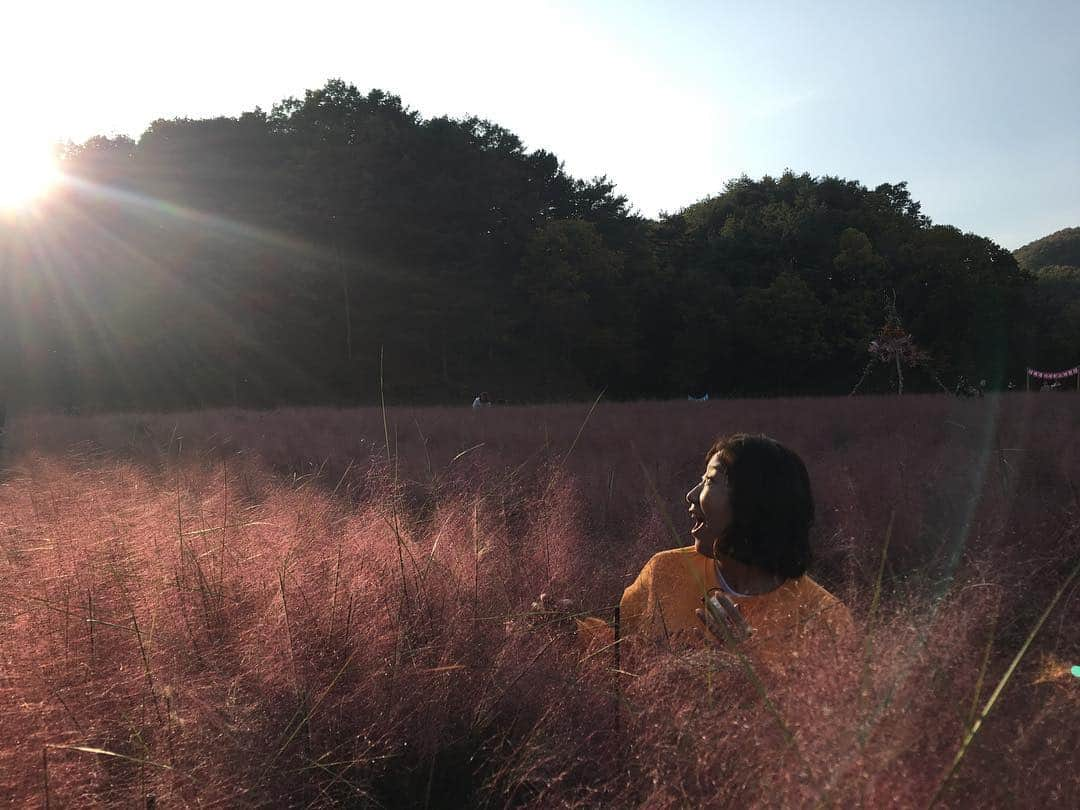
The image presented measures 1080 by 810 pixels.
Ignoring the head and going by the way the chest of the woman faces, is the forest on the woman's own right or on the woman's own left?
on the woman's own right

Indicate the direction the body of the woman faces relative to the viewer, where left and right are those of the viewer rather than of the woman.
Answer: facing the viewer and to the left of the viewer

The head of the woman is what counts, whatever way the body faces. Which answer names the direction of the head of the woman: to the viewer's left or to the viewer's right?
to the viewer's left
